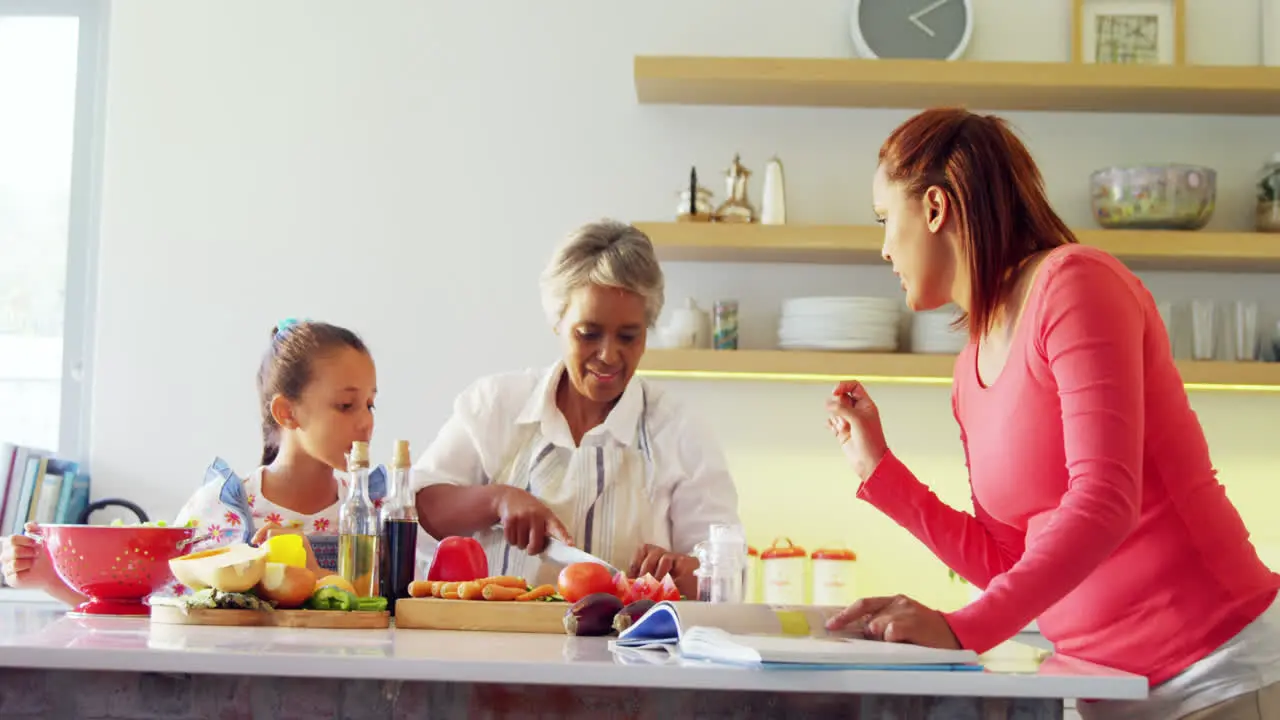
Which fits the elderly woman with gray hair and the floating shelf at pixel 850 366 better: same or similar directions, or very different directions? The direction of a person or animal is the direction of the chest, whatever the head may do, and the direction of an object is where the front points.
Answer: same or similar directions

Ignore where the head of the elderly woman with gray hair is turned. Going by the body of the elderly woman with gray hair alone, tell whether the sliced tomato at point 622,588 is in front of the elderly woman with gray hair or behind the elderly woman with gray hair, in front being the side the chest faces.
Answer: in front

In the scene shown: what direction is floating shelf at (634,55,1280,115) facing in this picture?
toward the camera

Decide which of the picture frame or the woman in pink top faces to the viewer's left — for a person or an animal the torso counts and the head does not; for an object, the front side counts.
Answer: the woman in pink top

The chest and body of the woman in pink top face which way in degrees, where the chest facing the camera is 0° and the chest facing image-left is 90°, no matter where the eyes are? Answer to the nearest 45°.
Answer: approximately 90°

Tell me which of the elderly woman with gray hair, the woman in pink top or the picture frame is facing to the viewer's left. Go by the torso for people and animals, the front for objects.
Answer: the woman in pink top

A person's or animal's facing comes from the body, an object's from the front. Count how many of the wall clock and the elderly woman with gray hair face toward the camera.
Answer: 2

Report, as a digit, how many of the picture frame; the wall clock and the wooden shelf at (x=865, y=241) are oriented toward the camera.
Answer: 3

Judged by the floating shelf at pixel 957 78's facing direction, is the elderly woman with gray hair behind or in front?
in front

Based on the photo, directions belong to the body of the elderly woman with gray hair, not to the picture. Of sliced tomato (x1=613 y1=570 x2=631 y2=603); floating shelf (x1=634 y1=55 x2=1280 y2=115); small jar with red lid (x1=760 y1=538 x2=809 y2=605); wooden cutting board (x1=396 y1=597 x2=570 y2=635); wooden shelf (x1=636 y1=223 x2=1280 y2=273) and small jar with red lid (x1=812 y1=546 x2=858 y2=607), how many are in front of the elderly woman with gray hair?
2

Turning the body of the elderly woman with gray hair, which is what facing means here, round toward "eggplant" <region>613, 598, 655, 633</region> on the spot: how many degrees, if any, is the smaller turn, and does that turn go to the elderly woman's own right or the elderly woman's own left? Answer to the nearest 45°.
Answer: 0° — they already face it

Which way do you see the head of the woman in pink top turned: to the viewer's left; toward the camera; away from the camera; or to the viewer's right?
to the viewer's left

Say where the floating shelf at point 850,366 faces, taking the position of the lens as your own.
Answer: facing the viewer

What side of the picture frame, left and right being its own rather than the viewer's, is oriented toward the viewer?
front
